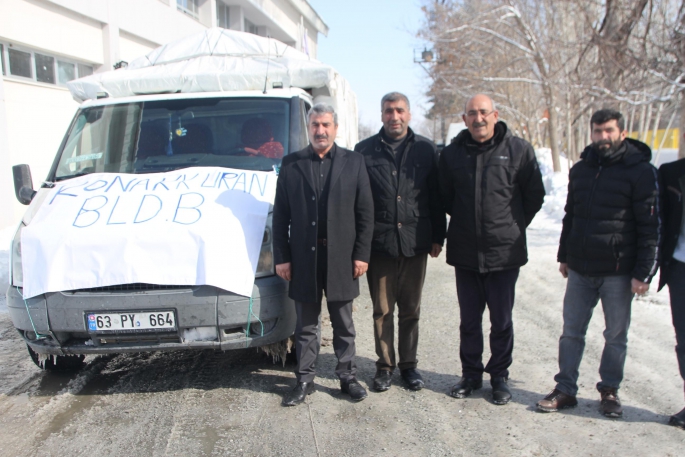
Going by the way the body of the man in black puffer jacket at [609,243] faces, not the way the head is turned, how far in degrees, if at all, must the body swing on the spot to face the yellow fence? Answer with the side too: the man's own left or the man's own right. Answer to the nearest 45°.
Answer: approximately 135° to the man's own right

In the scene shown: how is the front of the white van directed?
toward the camera

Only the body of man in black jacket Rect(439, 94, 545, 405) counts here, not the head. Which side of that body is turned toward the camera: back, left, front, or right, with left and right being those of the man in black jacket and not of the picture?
front

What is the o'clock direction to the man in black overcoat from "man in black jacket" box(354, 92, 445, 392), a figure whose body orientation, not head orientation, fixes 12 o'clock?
The man in black overcoat is roughly at 2 o'clock from the man in black jacket.

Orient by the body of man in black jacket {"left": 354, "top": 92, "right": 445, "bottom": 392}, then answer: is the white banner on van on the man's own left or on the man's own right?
on the man's own right

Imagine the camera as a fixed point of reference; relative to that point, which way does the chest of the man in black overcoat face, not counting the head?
toward the camera

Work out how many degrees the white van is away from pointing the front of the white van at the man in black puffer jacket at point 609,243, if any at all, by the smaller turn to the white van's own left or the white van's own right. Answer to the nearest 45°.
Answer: approximately 45° to the white van's own left

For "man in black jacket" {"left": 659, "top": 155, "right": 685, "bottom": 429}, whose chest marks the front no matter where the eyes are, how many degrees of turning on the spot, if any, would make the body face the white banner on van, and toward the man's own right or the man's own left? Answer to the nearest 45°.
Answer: approximately 45° to the man's own right

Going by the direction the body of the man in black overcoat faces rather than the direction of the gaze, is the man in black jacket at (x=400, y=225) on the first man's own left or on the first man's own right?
on the first man's own left

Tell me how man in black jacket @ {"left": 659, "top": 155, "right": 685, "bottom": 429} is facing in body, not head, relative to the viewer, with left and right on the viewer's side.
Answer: facing the viewer

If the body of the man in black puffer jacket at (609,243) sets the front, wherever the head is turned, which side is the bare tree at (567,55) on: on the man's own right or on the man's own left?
on the man's own right
